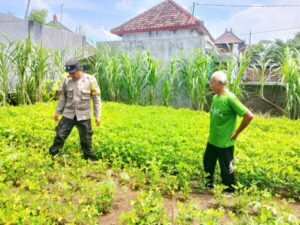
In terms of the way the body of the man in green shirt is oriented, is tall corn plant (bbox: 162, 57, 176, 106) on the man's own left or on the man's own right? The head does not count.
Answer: on the man's own right

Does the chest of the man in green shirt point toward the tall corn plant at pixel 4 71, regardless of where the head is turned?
no

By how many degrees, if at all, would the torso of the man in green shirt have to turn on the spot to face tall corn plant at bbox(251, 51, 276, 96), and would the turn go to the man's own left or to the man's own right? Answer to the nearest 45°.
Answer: approximately 135° to the man's own right

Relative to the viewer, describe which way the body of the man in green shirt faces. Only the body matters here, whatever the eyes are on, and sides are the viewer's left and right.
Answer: facing the viewer and to the left of the viewer

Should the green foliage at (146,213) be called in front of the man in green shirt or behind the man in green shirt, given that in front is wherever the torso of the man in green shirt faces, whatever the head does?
in front

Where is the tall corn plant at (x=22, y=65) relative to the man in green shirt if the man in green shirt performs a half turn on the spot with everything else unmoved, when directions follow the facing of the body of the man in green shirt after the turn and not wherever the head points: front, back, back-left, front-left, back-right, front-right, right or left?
left

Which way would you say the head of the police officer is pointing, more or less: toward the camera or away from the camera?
toward the camera

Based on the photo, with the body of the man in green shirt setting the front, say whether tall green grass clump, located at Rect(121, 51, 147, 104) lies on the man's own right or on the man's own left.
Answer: on the man's own right

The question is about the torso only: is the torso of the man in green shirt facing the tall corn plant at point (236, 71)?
no

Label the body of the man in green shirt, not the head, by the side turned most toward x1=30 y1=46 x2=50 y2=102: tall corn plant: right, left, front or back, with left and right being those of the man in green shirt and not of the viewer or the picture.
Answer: right

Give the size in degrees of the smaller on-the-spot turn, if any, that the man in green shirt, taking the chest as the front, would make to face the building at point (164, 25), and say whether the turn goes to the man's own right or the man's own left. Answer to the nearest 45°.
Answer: approximately 135° to the man's own right

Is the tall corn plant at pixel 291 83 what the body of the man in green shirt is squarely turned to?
no

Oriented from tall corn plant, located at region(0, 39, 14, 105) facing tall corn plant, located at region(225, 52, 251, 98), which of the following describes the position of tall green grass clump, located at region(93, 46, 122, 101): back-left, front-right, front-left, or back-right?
front-left
